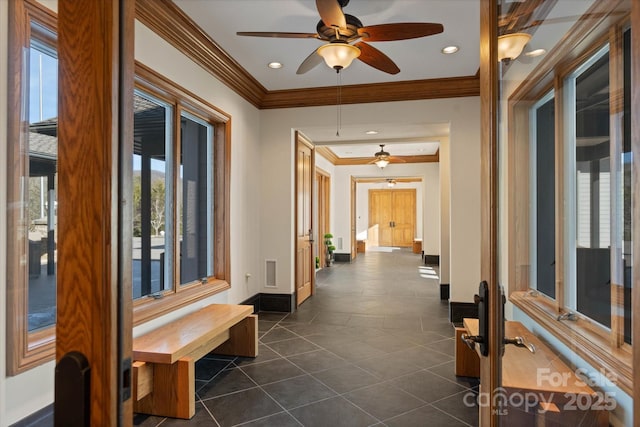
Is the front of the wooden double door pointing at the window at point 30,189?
yes

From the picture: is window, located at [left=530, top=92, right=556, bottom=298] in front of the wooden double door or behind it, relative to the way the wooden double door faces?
in front

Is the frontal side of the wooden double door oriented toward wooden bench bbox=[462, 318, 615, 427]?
yes

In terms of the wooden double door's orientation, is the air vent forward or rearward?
forward

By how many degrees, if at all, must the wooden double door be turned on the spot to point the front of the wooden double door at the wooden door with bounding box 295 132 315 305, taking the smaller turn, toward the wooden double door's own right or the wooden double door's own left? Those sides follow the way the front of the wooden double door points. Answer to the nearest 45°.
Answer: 0° — it already faces it

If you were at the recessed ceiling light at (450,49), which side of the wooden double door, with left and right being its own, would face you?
front

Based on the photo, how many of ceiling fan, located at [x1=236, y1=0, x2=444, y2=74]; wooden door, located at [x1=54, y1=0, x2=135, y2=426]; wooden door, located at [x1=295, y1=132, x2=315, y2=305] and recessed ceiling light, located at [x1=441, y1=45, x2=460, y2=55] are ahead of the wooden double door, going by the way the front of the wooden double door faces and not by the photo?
4

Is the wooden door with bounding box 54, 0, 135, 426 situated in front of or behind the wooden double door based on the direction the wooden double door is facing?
in front

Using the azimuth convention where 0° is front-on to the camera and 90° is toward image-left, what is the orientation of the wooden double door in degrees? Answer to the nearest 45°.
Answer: approximately 0°

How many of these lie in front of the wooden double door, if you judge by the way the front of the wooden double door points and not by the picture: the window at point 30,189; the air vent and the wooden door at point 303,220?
3
